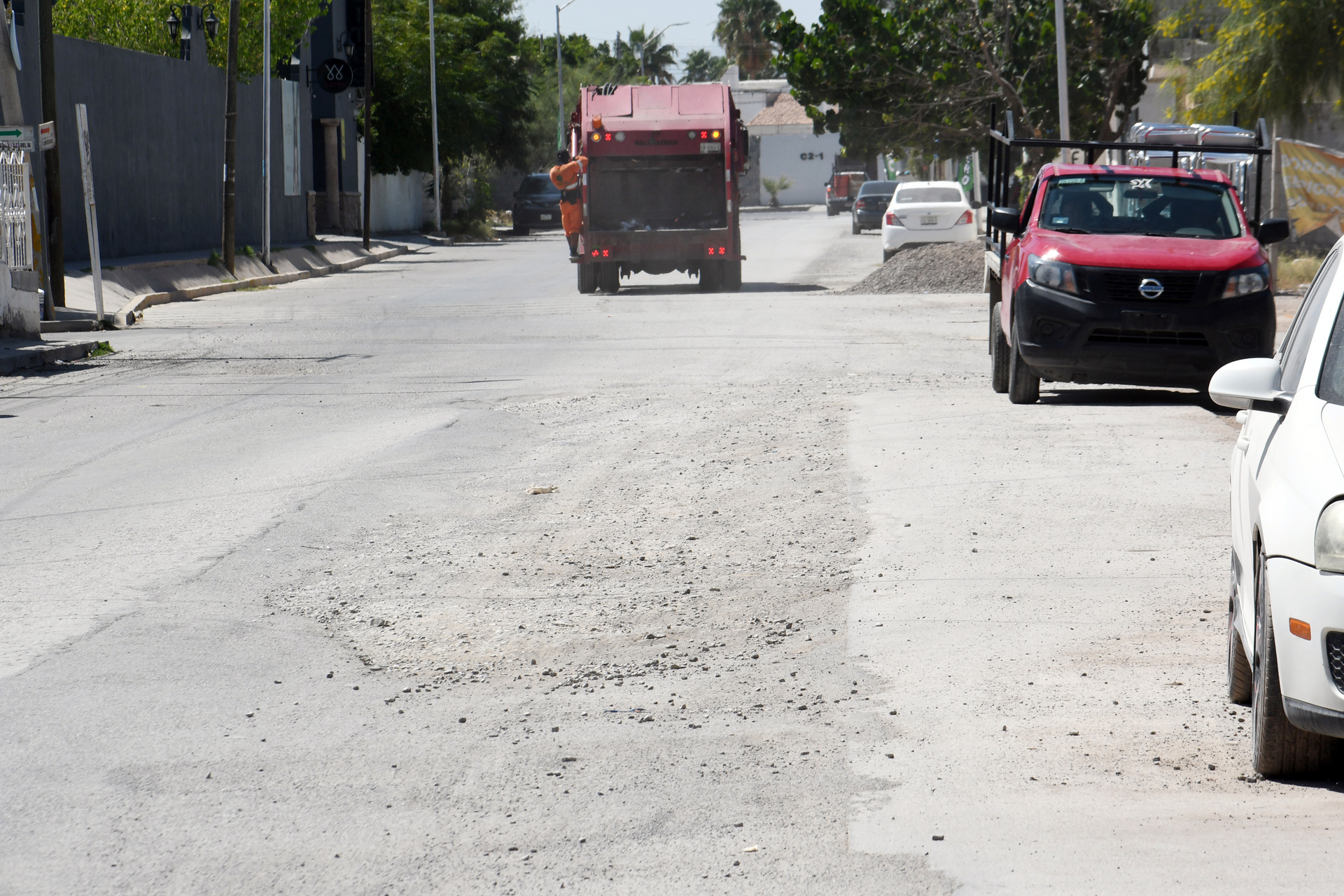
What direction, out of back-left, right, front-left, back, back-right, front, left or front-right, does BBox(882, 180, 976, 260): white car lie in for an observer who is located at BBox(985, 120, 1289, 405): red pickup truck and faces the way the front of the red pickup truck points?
back

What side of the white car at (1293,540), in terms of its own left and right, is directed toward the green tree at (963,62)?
back

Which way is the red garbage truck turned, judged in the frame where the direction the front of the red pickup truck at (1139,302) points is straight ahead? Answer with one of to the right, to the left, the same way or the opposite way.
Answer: the opposite way

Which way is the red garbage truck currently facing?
away from the camera

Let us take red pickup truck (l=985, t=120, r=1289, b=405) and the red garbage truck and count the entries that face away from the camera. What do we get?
1

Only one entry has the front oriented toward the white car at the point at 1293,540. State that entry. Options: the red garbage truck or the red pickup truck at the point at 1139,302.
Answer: the red pickup truck

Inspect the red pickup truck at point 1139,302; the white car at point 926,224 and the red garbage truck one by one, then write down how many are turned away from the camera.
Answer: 2

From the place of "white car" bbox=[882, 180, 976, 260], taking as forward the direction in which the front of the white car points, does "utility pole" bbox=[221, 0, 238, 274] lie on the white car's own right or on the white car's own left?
on the white car's own left

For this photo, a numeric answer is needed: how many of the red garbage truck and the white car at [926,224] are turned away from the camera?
2

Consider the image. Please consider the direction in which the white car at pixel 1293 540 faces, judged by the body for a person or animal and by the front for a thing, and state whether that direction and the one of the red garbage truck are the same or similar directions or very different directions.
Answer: very different directions

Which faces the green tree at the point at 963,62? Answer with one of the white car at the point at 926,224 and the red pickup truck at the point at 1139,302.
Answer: the white car

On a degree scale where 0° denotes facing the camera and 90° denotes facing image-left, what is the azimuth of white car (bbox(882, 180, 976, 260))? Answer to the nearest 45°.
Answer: approximately 180°
